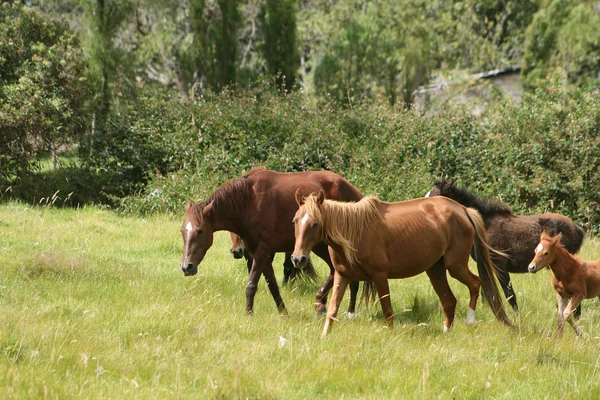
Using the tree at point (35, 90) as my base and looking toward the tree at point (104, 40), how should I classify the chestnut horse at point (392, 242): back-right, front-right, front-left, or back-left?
back-right

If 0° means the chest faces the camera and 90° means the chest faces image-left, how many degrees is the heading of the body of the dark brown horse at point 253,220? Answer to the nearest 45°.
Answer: approximately 45°

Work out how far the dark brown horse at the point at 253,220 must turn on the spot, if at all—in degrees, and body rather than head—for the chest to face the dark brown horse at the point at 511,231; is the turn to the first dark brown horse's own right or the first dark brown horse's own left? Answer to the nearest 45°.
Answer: approximately 135° to the first dark brown horse's own left

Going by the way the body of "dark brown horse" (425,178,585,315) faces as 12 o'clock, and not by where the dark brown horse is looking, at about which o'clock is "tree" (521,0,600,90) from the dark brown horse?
The tree is roughly at 3 o'clock from the dark brown horse.

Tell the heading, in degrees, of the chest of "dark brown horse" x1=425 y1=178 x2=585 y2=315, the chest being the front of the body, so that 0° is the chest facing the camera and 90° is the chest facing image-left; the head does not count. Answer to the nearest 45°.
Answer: approximately 90°

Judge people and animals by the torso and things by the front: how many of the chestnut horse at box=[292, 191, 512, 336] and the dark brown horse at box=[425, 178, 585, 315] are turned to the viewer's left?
2

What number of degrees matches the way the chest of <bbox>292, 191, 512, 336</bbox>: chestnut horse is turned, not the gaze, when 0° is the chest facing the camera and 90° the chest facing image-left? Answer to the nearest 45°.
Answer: approximately 90°

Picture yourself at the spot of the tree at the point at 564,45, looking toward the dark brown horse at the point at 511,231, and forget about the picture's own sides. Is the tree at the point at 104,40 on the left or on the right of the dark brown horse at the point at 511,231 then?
right
